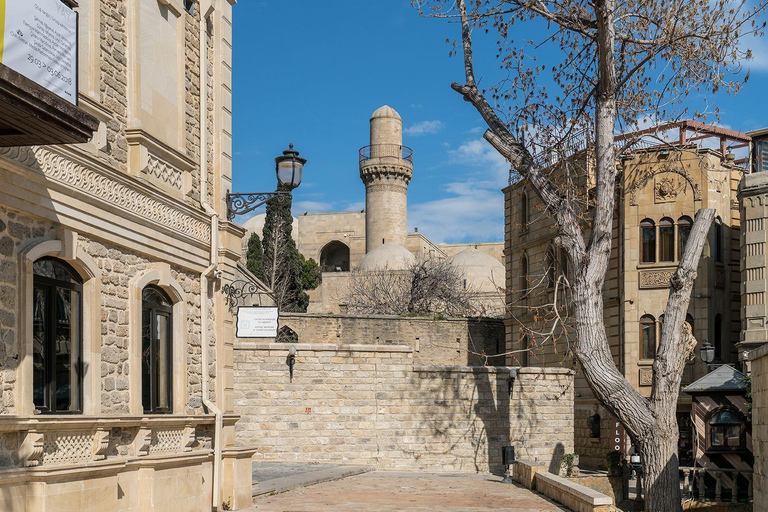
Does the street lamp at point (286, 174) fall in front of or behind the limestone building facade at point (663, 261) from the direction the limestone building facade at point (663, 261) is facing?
in front

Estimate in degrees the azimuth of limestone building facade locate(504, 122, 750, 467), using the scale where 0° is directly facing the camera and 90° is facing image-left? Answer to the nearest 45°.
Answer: approximately 0°

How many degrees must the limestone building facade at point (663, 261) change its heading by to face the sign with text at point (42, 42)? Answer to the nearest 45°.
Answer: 0° — it already faces it

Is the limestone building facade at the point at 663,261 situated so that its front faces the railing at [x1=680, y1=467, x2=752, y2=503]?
yes

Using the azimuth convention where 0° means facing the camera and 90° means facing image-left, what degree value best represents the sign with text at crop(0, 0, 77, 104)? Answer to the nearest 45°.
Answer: approximately 315°

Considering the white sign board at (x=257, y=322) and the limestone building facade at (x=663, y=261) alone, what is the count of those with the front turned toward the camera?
2

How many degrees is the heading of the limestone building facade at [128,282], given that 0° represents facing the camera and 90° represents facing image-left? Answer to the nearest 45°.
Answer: approximately 315°

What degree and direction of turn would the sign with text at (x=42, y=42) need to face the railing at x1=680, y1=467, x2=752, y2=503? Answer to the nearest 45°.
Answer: approximately 90° to its left
